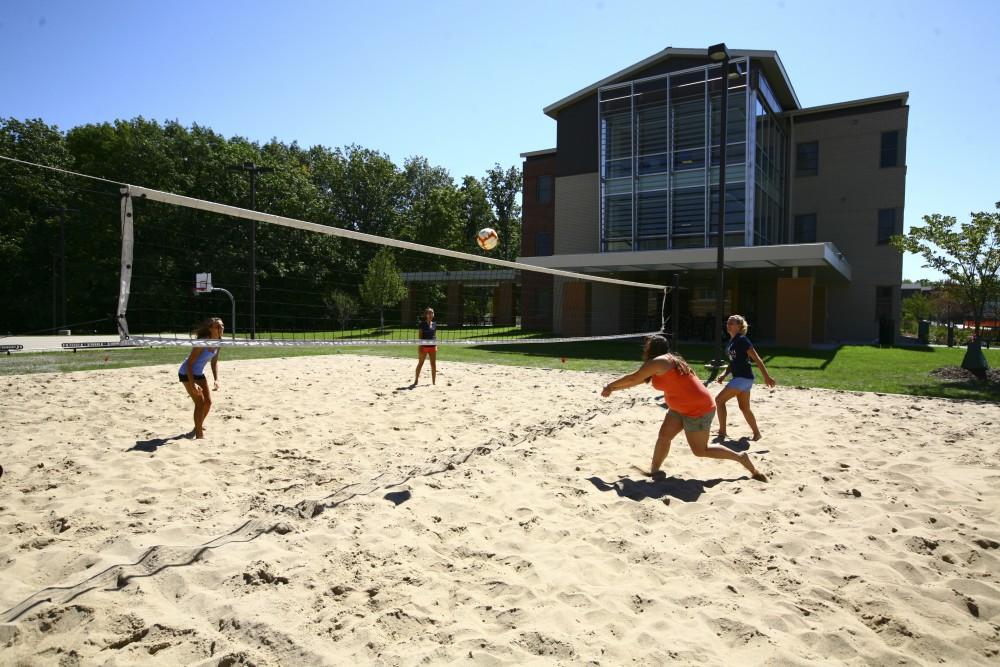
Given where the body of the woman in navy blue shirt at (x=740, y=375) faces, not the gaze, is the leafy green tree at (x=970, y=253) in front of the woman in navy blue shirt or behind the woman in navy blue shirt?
behind

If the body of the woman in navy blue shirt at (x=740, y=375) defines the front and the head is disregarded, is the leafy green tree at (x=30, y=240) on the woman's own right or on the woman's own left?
on the woman's own right

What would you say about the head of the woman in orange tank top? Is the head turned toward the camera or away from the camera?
away from the camera

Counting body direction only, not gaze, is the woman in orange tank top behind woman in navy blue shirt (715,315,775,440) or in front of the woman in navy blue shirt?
in front

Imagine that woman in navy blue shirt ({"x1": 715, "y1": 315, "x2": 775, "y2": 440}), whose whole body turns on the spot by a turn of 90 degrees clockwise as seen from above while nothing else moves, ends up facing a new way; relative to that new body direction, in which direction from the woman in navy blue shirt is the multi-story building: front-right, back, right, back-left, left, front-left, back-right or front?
front-right

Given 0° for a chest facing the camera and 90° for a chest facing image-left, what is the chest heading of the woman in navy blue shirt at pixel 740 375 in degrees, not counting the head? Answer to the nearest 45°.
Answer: approximately 45°

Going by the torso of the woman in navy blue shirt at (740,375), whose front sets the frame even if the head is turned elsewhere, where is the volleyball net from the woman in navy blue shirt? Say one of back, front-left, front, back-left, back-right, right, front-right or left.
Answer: right

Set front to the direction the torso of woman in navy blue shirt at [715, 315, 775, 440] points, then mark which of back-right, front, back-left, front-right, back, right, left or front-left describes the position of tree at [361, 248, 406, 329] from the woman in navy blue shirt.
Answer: right

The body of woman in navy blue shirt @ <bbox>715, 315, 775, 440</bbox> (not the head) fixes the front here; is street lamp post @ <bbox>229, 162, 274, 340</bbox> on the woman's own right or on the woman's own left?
on the woman's own right

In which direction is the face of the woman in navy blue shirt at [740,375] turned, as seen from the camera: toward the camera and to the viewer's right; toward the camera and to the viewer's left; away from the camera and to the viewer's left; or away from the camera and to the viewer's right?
toward the camera and to the viewer's left
